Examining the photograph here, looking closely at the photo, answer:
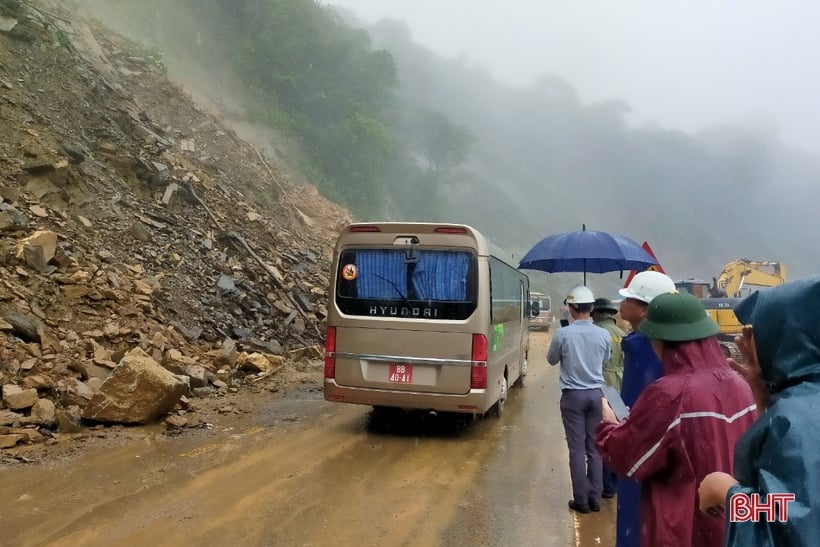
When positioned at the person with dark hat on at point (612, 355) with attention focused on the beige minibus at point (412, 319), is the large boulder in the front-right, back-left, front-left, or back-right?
front-left

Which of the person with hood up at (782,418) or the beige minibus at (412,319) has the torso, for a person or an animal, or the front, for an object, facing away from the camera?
the beige minibus

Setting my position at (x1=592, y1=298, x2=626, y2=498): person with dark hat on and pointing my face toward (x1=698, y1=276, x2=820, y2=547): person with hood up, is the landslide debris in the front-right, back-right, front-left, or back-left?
back-right

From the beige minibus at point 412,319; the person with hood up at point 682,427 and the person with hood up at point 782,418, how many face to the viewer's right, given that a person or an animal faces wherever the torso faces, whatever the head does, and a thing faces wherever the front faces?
0

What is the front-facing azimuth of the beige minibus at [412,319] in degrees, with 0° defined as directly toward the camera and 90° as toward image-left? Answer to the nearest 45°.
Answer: approximately 180°

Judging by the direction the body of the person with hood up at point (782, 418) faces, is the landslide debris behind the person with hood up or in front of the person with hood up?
in front

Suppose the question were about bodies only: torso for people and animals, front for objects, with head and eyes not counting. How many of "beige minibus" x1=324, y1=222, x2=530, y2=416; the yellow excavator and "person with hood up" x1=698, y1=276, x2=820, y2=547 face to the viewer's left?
1

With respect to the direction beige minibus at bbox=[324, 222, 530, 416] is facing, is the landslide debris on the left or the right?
on its left

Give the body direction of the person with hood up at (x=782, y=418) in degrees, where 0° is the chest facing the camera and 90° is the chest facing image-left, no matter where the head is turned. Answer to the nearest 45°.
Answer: approximately 90°

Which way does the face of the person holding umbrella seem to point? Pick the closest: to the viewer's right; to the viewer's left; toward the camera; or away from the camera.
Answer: away from the camera

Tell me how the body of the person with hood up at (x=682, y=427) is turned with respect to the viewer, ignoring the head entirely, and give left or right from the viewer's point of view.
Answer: facing away from the viewer and to the left of the viewer

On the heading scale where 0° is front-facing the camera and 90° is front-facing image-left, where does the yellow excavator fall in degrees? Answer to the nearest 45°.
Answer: approximately 270°

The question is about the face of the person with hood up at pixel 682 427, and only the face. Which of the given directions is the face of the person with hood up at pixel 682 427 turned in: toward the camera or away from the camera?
away from the camera
